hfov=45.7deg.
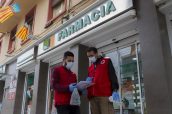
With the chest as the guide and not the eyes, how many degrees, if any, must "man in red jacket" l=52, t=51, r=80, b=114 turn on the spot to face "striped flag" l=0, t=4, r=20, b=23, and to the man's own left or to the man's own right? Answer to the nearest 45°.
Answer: approximately 180°

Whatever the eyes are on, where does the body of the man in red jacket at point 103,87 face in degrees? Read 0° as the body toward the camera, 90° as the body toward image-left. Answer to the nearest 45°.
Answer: approximately 45°

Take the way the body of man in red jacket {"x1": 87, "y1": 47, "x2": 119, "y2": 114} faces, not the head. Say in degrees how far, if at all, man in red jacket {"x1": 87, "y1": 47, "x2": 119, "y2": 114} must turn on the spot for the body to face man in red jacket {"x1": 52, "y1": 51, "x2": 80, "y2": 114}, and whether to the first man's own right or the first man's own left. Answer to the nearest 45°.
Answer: approximately 45° to the first man's own right

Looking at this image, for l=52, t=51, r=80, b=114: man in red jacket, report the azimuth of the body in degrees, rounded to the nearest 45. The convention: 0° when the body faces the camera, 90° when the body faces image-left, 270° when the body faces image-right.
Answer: approximately 315°

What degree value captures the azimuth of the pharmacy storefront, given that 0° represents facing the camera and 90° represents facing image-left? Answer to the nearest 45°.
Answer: approximately 45°

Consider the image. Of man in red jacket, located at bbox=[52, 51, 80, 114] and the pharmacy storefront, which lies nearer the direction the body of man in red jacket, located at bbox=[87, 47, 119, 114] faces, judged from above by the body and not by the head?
the man in red jacket

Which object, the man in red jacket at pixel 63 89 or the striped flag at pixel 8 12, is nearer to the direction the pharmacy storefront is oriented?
the man in red jacket

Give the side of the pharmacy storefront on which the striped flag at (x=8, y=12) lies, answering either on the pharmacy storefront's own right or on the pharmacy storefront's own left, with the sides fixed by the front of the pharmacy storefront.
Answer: on the pharmacy storefront's own right

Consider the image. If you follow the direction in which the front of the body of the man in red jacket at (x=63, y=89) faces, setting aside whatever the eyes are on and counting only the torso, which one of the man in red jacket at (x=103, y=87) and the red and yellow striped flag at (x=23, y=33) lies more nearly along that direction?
the man in red jacket

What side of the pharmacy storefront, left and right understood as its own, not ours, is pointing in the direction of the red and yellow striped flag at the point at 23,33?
right

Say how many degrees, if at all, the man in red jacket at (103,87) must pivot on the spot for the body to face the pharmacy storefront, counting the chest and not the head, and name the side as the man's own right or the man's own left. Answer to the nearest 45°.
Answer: approximately 135° to the man's own right

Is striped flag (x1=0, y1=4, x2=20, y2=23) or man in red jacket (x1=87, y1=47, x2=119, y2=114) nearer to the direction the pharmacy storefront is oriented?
the man in red jacket
